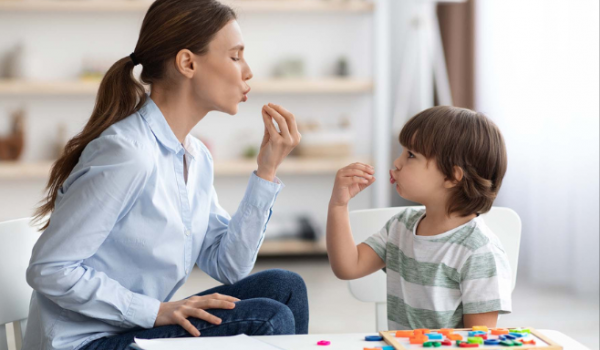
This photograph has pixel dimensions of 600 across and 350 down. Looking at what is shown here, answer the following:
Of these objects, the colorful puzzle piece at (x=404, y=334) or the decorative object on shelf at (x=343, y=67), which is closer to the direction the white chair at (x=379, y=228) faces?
the colorful puzzle piece

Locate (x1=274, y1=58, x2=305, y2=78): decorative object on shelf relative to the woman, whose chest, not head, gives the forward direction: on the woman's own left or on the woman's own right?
on the woman's own left

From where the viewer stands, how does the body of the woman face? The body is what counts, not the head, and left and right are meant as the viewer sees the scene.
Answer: facing to the right of the viewer

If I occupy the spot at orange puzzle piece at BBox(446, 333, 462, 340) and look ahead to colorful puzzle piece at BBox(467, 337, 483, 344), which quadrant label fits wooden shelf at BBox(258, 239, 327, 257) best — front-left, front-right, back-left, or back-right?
back-left

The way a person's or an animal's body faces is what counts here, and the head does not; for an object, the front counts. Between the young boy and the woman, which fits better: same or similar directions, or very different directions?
very different directions

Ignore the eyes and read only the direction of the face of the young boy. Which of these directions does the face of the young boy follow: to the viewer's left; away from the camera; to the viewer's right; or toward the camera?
to the viewer's left

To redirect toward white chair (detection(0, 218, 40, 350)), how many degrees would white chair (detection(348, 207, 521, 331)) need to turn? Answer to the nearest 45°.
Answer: approximately 45° to its right

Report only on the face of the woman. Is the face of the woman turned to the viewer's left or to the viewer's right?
to the viewer's right
